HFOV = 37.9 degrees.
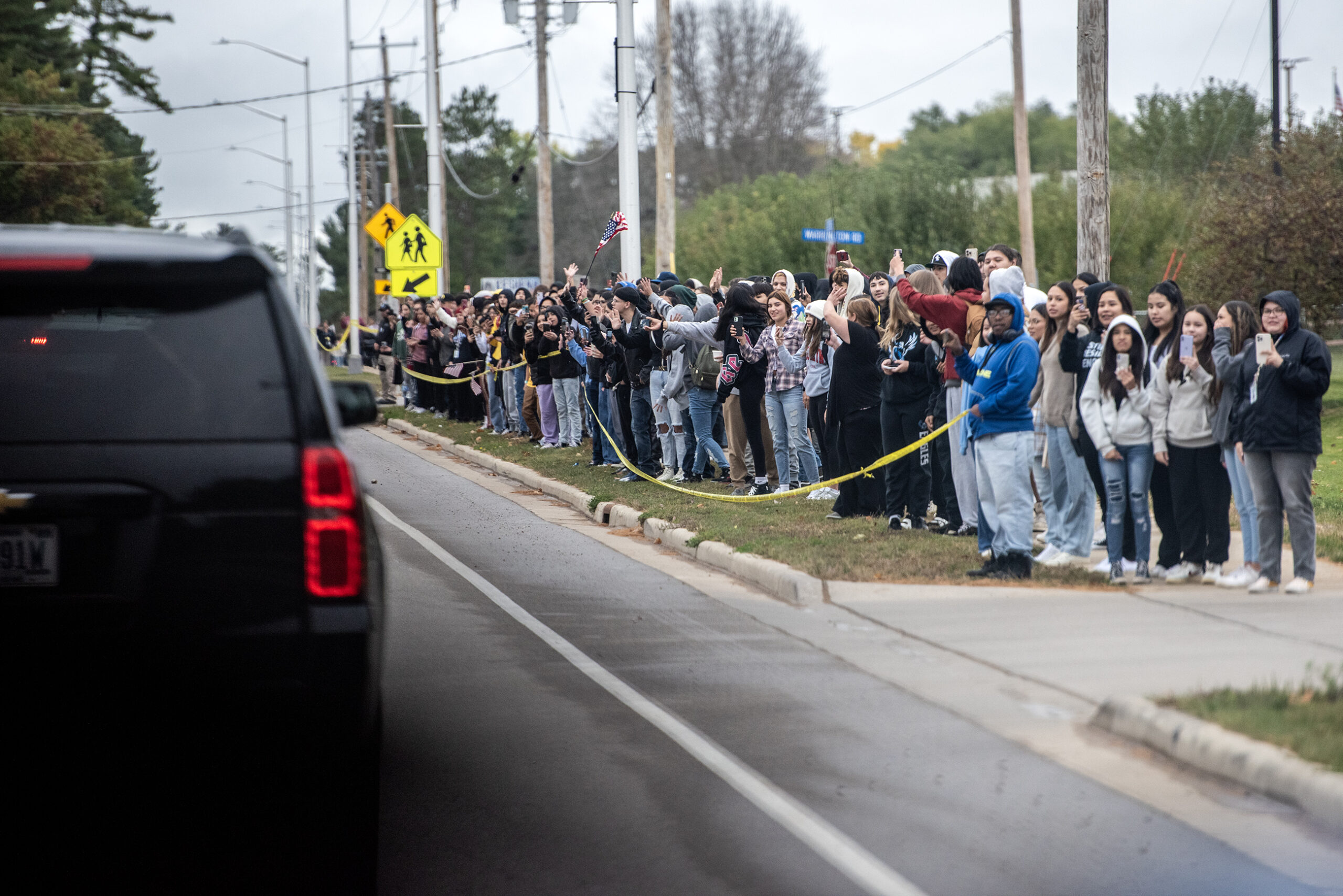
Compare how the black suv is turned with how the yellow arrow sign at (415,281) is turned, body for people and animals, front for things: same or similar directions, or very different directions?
very different directions

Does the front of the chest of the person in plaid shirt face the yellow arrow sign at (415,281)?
no

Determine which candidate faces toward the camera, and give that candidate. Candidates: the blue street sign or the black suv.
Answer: the blue street sign

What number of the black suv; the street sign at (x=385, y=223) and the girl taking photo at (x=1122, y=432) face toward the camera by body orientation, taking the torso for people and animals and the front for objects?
2

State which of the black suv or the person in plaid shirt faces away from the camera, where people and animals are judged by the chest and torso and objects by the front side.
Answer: the black suv

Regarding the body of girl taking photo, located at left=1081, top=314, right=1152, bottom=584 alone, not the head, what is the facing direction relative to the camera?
toward the camera

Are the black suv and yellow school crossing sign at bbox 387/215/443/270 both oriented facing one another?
yes

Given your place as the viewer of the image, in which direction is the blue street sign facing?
facing the viewer

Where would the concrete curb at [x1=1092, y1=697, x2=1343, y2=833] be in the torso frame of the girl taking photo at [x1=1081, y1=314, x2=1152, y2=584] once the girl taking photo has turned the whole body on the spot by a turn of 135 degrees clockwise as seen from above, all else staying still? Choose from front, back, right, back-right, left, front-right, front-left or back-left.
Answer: back-left

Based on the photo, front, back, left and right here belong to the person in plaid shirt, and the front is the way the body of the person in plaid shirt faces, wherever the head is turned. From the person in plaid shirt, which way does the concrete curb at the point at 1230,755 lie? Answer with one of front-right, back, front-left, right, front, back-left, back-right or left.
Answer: front-left

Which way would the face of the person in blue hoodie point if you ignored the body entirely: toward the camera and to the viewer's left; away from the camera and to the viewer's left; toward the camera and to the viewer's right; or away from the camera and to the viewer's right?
toward the camera and to the viewer's left

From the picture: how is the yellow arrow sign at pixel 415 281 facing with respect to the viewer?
toward the camera

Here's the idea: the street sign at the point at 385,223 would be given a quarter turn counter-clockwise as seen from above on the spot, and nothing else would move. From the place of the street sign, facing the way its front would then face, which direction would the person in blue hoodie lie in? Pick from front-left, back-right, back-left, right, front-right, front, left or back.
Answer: right

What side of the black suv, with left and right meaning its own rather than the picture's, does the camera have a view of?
back

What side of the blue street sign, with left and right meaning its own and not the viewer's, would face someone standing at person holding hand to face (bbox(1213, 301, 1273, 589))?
front

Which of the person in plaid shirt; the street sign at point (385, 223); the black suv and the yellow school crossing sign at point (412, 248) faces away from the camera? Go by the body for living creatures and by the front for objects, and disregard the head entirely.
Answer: the black suv

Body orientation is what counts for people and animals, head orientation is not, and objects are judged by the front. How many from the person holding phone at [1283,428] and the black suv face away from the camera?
1

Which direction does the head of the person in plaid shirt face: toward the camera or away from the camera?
toward the camera
